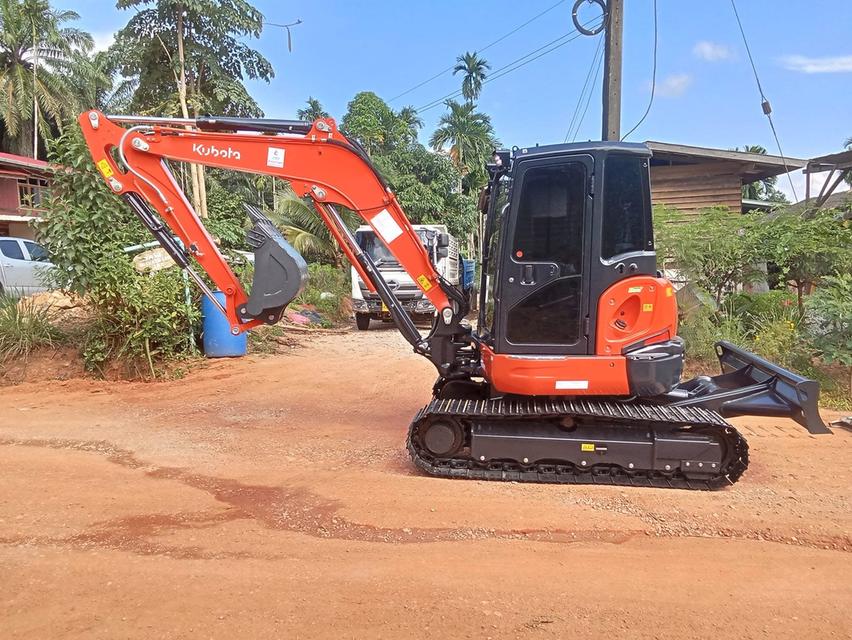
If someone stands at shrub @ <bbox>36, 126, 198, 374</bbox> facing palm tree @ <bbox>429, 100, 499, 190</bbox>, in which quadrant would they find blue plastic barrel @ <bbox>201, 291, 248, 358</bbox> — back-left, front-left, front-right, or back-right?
front-right

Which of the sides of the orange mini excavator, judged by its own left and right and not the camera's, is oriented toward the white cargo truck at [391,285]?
right

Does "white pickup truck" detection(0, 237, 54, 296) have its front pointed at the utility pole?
no

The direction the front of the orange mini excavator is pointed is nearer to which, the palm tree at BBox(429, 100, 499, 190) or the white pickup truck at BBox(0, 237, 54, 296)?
the white pickup truck

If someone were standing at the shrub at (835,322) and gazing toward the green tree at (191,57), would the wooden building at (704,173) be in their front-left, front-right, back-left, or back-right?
front-right

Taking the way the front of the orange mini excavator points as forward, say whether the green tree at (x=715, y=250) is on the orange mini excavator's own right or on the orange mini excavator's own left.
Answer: on the orange mini excavator's own right

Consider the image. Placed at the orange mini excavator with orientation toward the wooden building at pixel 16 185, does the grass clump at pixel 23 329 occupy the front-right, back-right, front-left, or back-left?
front-left

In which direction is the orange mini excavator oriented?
to the viewer's left

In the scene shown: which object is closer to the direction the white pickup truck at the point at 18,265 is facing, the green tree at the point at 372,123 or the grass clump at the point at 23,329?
the green tree

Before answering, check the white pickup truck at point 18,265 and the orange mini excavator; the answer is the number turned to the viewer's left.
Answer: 1

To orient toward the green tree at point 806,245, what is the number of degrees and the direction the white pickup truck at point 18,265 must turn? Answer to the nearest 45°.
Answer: approximately 45° to its right

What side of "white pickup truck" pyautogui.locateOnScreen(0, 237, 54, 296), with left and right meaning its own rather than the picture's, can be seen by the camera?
right

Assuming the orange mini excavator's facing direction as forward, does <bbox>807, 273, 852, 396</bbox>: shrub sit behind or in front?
behind

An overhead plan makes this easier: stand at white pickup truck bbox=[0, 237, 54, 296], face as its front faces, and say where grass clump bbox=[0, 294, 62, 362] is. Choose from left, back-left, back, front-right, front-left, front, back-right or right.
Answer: right

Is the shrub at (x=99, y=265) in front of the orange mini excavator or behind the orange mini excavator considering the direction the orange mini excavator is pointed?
in front

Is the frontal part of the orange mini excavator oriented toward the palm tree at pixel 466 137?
no
